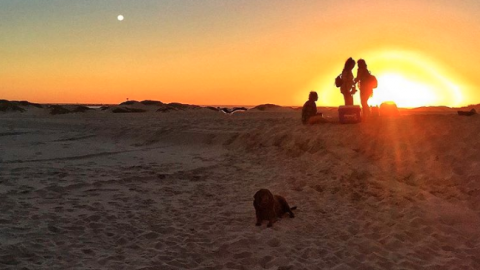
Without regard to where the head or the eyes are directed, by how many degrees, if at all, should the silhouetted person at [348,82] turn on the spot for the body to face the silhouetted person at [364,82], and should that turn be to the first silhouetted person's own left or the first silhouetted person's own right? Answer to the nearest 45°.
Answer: approximately 45° to the first silhouetted person's own right

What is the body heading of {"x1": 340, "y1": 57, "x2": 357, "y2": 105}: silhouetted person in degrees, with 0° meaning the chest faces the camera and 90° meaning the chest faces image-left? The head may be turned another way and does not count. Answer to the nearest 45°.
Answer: approximately 270°

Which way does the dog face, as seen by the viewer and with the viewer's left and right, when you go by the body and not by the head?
facing the viewer and to the left of the viewer

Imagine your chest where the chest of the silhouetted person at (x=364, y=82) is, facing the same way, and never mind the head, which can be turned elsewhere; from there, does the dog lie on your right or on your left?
on your left

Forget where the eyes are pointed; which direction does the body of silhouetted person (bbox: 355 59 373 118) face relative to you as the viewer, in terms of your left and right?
facing to the left of the viewer

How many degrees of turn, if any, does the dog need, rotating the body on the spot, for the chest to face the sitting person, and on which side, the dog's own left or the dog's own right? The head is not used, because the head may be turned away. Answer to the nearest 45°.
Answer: approximately 135° to the dog's own right

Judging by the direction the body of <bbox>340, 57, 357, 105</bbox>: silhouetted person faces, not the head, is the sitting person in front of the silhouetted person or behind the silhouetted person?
behind

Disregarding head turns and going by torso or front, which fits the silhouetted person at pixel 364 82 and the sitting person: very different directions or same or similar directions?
very different directions

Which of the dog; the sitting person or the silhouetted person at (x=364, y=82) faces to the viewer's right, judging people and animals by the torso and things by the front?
the sitting person

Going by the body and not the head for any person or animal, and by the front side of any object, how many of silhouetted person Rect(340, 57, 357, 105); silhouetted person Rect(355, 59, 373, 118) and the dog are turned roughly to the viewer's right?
1

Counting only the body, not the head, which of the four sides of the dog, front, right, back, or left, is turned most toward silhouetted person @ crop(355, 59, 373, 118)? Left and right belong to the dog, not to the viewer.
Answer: back
